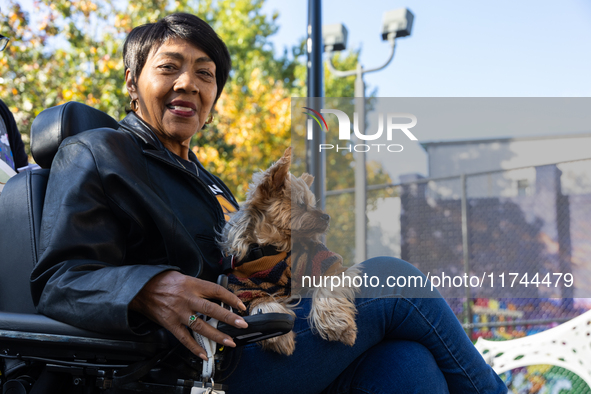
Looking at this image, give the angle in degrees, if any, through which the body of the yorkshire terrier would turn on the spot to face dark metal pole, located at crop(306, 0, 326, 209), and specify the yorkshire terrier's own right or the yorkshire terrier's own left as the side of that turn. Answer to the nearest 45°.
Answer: approximately 135° to the yorkshire terrier's own left

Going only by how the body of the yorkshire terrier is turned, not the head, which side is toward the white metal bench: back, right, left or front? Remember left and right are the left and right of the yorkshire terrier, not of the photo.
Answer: left

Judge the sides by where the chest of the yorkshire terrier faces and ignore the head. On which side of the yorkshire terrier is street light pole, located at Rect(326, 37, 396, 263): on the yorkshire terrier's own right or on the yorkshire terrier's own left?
on the yorkshire terrier's own left

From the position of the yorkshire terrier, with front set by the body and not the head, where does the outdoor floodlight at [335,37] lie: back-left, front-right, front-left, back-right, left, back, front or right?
back-left

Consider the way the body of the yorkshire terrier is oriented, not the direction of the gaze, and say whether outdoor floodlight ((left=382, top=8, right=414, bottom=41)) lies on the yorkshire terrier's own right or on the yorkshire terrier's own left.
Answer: on the yorkshire terrier's own left

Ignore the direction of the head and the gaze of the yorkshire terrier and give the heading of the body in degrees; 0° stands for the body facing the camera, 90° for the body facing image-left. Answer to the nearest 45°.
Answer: approximately 315°

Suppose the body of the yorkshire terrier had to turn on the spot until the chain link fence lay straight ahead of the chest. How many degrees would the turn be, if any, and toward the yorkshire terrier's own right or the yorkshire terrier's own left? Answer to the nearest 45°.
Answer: approximately 90° to the yorkshire terrier's own left
